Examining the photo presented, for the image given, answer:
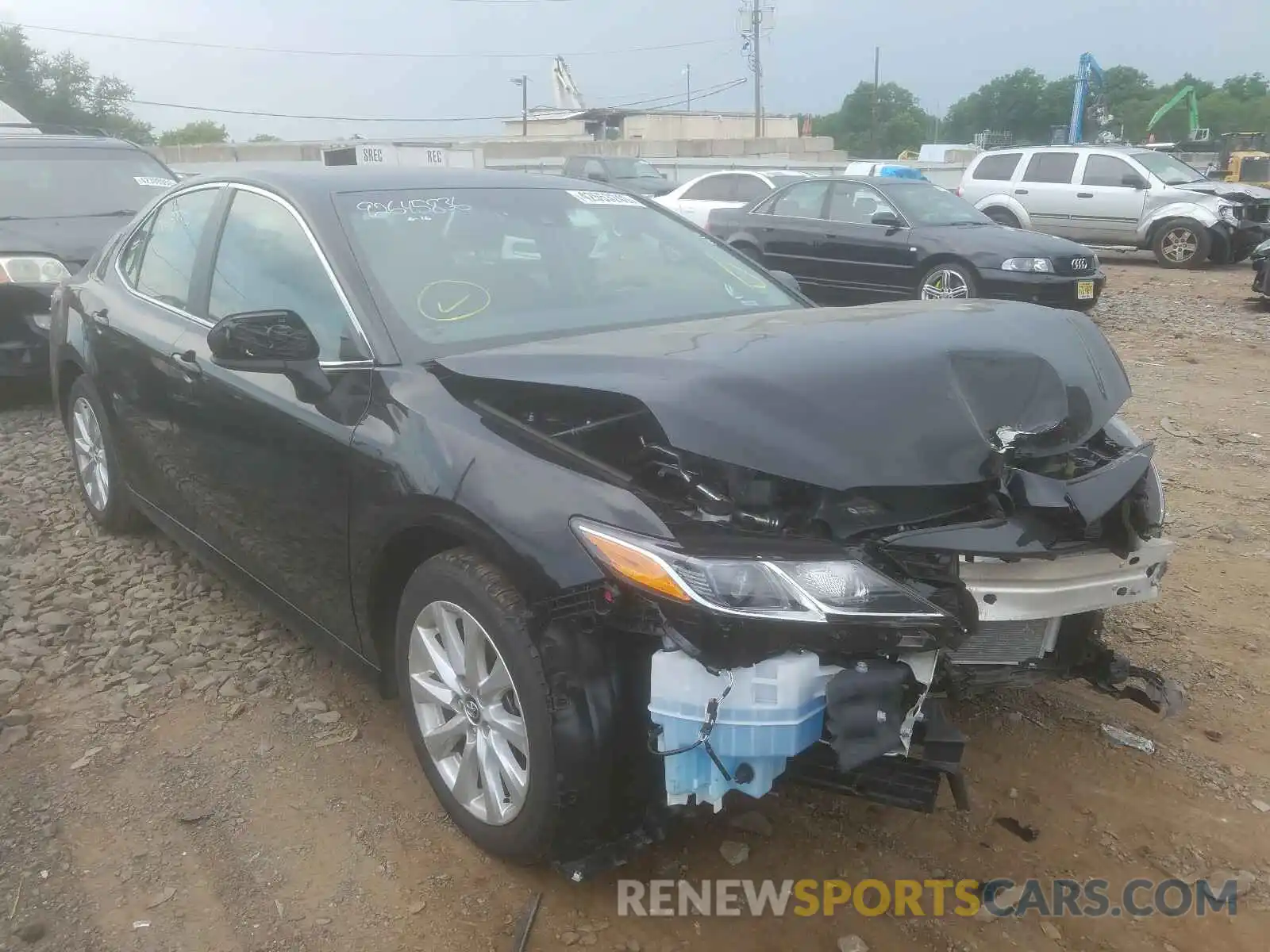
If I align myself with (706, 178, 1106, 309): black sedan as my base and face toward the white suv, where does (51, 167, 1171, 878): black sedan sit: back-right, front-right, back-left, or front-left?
back-right

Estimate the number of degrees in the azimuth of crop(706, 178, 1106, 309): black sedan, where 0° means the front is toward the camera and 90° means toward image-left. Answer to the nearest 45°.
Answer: approximately 315°

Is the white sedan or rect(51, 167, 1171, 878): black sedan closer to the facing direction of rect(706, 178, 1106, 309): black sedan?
the black sedan

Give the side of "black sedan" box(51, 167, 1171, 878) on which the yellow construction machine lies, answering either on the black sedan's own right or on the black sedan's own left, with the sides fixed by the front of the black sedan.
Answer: on the black sedan's own left

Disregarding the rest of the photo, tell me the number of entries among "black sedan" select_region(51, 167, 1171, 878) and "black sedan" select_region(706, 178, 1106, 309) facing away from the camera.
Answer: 0

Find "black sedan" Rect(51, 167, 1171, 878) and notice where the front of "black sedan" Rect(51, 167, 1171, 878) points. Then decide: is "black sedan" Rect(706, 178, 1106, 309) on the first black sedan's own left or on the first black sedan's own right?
on the first black sedan's own left

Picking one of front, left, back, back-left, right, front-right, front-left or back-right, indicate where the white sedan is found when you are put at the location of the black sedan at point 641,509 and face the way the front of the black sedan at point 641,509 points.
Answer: back-left

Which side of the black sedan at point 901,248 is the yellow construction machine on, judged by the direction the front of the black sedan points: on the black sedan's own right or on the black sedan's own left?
on the black sedan's own left

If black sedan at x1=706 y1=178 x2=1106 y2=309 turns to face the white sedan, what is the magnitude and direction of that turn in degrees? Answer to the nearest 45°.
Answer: approximately 180°

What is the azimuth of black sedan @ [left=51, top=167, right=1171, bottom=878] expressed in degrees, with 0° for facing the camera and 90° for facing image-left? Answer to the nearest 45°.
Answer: approximately 315°
